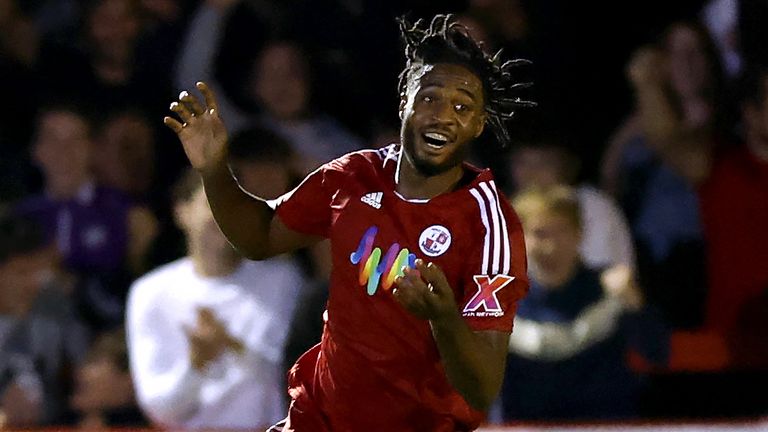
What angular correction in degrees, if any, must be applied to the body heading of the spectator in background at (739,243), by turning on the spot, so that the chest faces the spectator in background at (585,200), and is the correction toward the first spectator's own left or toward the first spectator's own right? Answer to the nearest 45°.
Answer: approximately 45° to the first spectator's own right

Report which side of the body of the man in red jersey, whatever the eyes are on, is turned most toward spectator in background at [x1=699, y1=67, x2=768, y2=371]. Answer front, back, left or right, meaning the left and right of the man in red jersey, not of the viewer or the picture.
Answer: back

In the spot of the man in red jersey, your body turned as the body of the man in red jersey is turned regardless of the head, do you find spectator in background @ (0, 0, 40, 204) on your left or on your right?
on your right

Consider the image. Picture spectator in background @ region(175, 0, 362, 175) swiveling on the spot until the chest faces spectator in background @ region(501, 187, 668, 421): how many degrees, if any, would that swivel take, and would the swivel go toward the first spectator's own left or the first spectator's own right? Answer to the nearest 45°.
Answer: approximately 45° to the first spectator's own left

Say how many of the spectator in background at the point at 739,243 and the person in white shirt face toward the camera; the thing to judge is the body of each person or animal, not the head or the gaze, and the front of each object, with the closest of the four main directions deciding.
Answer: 2

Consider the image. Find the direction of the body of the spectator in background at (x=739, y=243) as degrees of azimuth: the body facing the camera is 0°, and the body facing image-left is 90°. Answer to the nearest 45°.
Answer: approximately 0°

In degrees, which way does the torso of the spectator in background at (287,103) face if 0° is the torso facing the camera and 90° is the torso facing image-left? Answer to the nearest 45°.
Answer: approximately 0°

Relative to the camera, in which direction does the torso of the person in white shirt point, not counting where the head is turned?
toward the camera
